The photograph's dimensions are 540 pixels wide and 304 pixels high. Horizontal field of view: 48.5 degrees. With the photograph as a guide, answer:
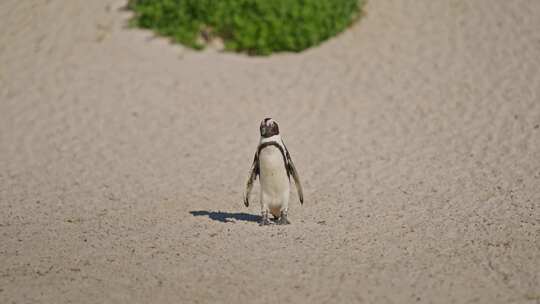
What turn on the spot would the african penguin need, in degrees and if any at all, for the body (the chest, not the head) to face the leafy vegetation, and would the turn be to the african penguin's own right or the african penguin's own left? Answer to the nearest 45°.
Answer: approximately 180°

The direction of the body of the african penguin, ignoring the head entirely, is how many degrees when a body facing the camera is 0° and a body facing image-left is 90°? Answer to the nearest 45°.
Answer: approximately 0°
